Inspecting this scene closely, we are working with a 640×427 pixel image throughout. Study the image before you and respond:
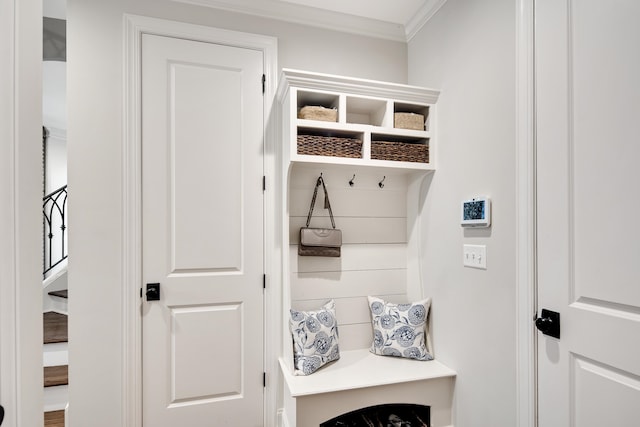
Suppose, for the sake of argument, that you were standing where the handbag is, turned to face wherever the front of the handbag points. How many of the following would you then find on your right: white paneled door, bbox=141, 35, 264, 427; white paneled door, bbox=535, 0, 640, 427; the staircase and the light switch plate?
2

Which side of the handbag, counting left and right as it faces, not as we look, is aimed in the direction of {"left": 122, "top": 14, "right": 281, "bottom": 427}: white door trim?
right

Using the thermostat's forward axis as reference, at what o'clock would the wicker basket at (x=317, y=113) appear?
The wicker basket is roughly at 1 o'clock from the thermostat.

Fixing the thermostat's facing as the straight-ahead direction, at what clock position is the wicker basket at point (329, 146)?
The wicker basket is roughly at 1 o'clock from the thermostat.

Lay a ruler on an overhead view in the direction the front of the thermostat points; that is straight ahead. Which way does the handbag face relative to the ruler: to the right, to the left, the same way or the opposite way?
to the left

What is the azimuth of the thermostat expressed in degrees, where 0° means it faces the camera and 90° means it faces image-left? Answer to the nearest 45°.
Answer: approximately 45°

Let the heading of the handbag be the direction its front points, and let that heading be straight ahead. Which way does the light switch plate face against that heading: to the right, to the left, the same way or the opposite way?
to the right

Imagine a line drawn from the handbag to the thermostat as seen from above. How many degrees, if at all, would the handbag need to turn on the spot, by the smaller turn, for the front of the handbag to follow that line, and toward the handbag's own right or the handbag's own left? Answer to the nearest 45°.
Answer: approximately 45° to the handbag's own left
